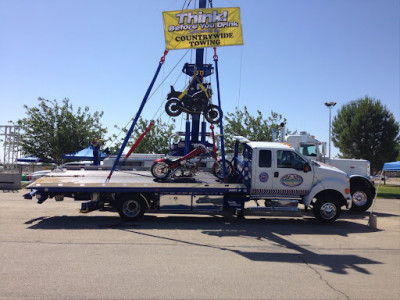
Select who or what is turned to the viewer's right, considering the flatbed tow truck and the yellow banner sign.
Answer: the flatbed tow truck

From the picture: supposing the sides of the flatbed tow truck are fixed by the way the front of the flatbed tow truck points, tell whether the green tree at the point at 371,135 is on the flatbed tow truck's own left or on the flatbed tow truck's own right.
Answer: on the flatbed tow truck's own left

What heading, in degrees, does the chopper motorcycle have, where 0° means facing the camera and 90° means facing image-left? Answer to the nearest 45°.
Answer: approximately 270°

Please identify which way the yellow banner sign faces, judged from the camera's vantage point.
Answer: facing the viewer

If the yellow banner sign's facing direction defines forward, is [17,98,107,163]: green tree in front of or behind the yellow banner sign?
behind

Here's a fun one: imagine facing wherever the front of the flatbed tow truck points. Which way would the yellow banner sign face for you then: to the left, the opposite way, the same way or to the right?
to the right

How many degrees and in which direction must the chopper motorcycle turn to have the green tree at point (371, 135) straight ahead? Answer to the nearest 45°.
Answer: approximately 45° to its left

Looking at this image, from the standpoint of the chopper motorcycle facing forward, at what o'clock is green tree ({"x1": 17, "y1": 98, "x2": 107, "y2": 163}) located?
The green tree is roughly at 8 o'clock from the chopper motorcycle.

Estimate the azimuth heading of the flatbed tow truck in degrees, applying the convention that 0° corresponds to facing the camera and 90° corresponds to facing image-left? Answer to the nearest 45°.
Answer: approximately 270°

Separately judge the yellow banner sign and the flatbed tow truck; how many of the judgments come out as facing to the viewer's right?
1

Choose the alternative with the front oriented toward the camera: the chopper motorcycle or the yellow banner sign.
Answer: the yellow banner sign
